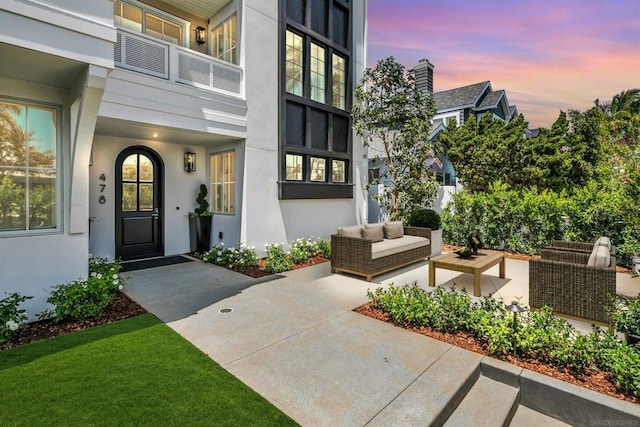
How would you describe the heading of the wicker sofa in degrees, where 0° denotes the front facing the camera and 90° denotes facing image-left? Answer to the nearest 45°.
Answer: approximately 315°

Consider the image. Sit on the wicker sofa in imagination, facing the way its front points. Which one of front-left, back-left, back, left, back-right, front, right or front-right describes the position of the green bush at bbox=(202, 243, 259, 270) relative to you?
back-right

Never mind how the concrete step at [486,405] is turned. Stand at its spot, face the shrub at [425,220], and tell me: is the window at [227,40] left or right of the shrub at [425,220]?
left

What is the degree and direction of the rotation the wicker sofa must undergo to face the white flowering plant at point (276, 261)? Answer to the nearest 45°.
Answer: approximately 135° to its right

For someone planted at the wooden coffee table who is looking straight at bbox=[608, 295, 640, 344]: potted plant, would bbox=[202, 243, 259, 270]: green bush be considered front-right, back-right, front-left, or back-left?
back-right

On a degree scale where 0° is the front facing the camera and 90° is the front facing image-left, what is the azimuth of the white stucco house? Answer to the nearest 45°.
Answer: approximately 315°

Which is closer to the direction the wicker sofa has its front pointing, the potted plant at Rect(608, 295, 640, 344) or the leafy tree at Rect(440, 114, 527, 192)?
the potted plant
